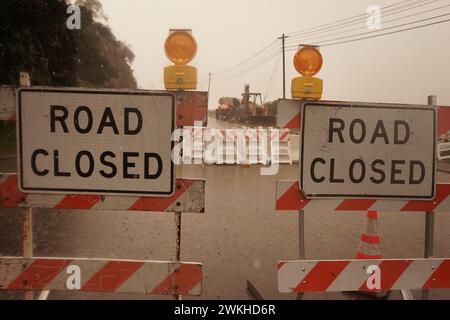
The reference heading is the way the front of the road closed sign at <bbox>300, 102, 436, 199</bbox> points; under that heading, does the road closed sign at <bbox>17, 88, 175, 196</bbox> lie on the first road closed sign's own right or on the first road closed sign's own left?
on the first road closed sign's own right

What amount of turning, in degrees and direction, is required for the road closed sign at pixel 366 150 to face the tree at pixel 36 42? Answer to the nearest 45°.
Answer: approximately 135° to its right

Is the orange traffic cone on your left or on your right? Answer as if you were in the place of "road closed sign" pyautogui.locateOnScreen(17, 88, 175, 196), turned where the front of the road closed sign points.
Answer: on your left

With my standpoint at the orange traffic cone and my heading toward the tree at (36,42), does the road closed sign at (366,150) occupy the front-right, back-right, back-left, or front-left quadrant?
back-left

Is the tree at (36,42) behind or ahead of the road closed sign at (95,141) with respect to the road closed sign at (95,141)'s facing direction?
behind

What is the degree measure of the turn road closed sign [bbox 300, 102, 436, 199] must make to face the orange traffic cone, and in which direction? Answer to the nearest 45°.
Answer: approximately 180°

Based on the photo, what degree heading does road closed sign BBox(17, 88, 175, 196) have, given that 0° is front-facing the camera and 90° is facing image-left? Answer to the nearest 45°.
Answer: approximately 0°

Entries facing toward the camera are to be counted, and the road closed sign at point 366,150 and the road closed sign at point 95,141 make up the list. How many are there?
2

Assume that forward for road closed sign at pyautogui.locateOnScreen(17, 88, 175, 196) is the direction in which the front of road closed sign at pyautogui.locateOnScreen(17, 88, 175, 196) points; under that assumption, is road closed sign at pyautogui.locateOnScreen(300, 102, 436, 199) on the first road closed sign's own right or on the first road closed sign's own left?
on the first road closed sign's own left
